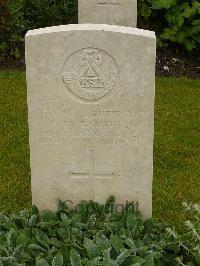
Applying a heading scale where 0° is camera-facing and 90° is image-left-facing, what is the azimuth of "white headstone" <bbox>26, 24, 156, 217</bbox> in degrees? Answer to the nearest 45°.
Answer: approximately 0°

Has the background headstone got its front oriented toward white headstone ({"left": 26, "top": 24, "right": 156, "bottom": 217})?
yes

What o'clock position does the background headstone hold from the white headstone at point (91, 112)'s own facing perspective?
The background headstone is roughly at 6 o'clock from the white headstone.

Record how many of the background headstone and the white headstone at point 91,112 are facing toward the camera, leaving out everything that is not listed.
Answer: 2

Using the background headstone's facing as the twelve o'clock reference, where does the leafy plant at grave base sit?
The leafy plant at grave base is roughly at 12 o'clock from the background headstone.

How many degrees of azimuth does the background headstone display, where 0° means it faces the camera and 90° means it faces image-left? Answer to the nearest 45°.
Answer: approximately 0°
